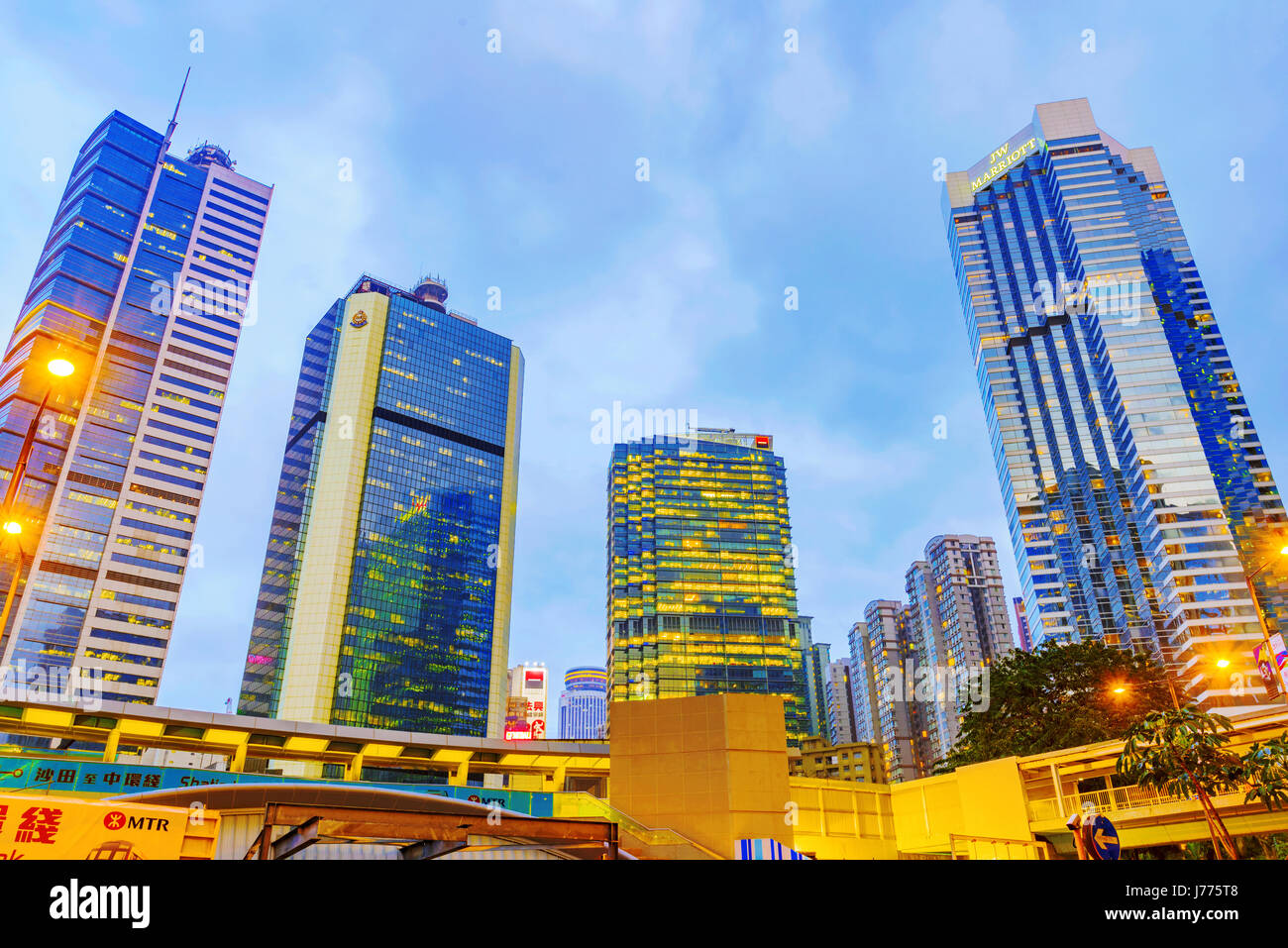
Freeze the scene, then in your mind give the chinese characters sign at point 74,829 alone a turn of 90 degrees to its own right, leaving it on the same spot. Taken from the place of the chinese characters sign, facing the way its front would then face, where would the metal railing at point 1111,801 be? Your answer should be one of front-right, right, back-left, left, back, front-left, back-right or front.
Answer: back

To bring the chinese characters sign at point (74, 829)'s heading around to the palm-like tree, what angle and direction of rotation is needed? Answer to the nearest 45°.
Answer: approximately 90° to its left

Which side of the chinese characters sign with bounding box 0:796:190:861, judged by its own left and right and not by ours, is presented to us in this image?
front
